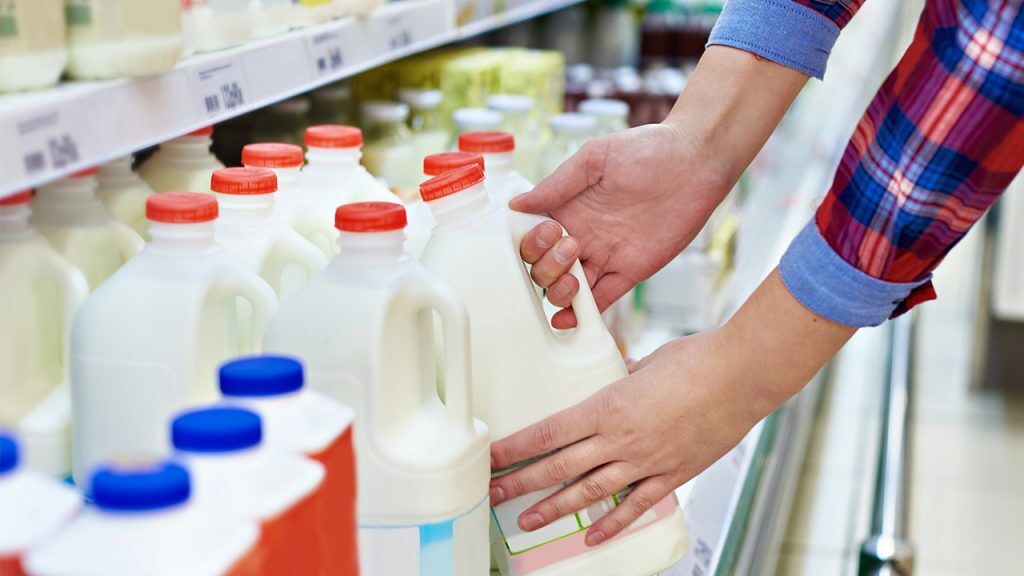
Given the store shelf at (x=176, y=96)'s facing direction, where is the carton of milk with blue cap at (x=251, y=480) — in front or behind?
in front

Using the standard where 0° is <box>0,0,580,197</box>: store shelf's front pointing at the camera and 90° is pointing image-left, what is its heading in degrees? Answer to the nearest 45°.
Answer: approximately 315°

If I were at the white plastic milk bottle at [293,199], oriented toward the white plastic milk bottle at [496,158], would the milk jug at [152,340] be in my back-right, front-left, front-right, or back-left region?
back-right

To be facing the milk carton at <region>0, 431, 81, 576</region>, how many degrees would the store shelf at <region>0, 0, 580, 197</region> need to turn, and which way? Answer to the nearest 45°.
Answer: approximately 45° to its right
